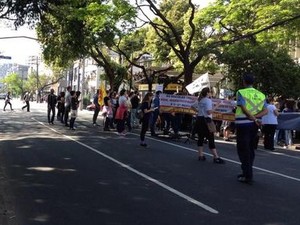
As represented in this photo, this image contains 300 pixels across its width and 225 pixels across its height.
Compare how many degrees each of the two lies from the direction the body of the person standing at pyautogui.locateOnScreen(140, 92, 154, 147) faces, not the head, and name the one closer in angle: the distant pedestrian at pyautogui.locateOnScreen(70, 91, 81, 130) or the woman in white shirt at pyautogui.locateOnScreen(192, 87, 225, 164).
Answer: the woman in white shirt

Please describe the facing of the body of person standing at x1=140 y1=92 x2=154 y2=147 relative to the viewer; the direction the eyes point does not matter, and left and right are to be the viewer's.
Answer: facing to the right of the viewer

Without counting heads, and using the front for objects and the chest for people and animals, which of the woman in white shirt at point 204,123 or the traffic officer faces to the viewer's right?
the woman in white shirt

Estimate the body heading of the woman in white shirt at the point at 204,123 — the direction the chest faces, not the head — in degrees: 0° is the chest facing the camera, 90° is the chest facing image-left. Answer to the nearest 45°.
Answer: approximately 270°
